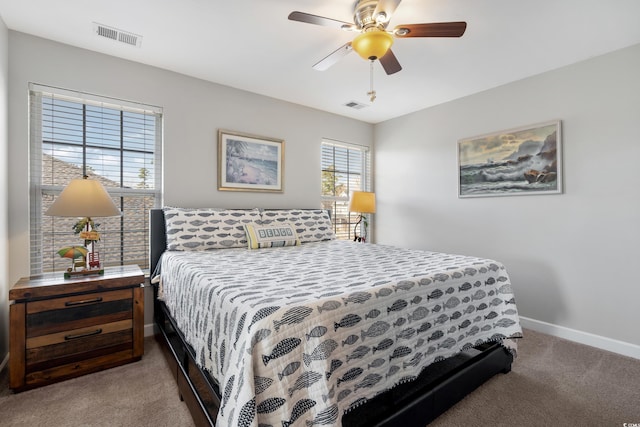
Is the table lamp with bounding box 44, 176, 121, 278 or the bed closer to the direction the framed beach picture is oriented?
the bed

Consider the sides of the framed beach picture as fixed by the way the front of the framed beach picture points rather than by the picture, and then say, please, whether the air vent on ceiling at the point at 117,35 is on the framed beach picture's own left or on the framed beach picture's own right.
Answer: on the framed beach picture's own right

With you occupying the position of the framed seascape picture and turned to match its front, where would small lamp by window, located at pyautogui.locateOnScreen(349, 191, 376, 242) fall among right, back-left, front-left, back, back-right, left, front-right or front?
front-right

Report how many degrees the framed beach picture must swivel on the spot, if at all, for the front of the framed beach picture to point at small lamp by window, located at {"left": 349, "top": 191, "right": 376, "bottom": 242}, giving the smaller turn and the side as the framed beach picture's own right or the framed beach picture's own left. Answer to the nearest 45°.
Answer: approximately 45° to the framed beach picture's own left

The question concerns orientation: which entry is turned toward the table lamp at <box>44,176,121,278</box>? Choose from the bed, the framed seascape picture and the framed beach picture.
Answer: the framed seascape picture

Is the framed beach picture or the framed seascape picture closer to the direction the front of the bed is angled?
the framed seascape picture

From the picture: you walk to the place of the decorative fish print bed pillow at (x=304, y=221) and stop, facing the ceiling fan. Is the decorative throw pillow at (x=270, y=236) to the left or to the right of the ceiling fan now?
right

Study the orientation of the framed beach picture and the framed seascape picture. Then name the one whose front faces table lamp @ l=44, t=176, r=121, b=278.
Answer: the framed seascape picture

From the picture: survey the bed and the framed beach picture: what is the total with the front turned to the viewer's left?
0

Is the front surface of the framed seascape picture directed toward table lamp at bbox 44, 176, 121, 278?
yes

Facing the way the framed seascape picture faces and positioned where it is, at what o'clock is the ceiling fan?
The ceiling fan is roughly at 11 o'clock from the framed seascape picture.

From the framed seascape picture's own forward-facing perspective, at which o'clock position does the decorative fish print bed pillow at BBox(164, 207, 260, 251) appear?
The decorative fish print bed pillow is roughly at 12 o'clock from the framed seascape picture.

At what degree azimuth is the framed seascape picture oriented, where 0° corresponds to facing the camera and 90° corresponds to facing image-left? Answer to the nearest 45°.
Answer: approximately 45°
